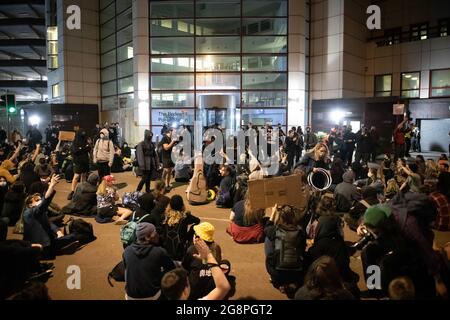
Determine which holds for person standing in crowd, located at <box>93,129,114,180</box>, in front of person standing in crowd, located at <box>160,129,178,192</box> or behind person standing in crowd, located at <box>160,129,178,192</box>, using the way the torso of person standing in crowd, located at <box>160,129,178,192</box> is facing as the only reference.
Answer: behind

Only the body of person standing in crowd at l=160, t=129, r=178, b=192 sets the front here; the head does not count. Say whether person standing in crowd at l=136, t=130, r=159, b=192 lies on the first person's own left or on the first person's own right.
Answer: on the first person's own right
